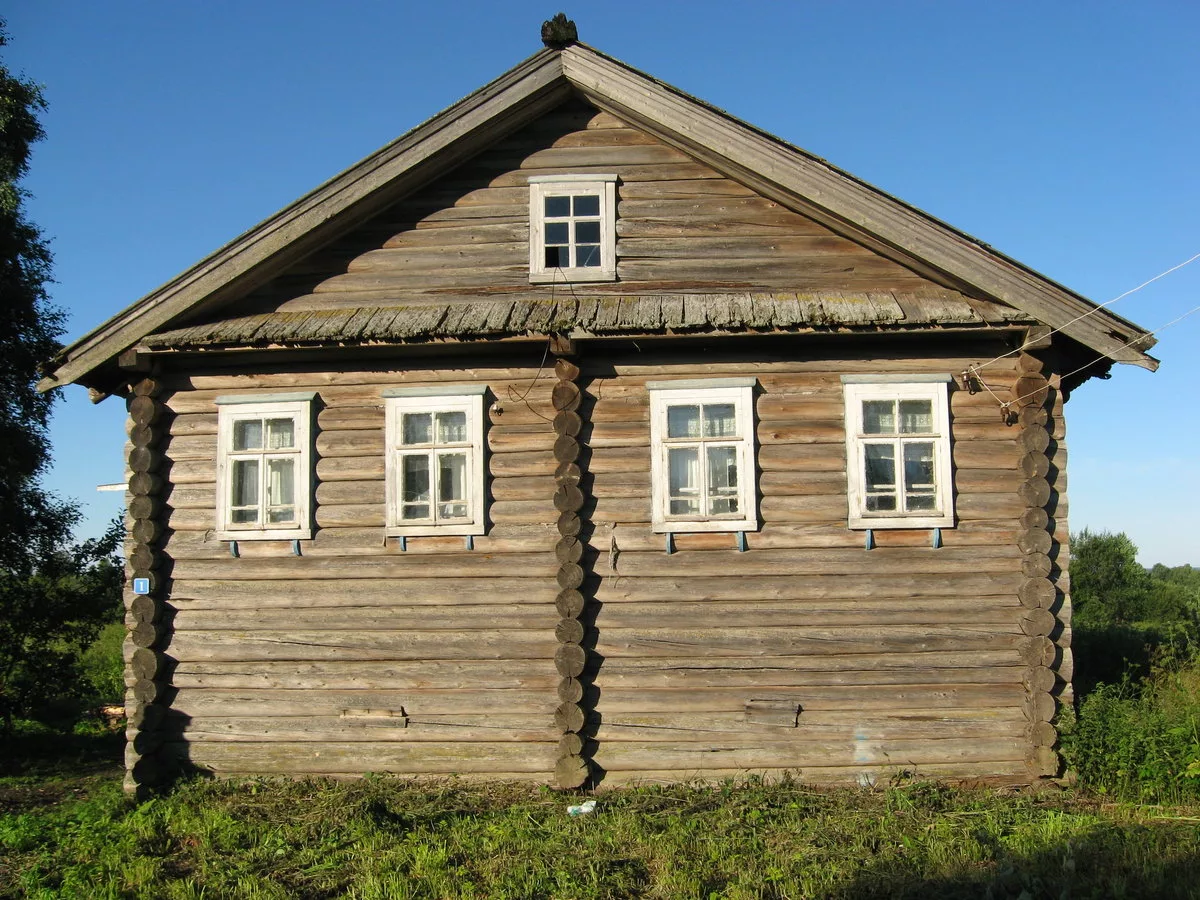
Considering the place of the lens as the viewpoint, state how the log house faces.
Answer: facing the viewer
